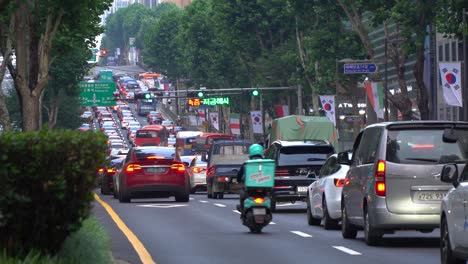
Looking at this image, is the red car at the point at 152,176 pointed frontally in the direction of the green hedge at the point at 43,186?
no

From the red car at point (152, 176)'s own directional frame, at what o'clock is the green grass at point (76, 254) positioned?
The green grass is roughly at 6 o'clock from the red car.

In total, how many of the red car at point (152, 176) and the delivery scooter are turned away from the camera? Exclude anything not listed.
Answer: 2

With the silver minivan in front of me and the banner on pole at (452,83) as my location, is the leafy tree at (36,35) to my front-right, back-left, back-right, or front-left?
front-right

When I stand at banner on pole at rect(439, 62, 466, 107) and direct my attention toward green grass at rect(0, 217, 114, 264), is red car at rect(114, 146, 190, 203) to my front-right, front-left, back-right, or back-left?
front-right

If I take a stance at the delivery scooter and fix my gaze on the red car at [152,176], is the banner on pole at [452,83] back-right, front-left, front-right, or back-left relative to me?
front-right

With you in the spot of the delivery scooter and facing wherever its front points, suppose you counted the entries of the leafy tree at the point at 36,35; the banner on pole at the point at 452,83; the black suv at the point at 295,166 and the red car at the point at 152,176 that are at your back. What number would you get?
0

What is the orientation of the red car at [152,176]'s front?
away from the camera

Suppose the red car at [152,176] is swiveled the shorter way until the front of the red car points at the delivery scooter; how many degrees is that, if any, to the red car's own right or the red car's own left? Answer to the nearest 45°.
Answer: approximately 180°

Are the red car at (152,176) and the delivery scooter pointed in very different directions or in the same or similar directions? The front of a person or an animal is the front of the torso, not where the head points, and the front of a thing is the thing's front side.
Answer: same or similar directions

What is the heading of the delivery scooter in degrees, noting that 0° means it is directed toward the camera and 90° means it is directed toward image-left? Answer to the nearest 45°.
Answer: approximately 180°
